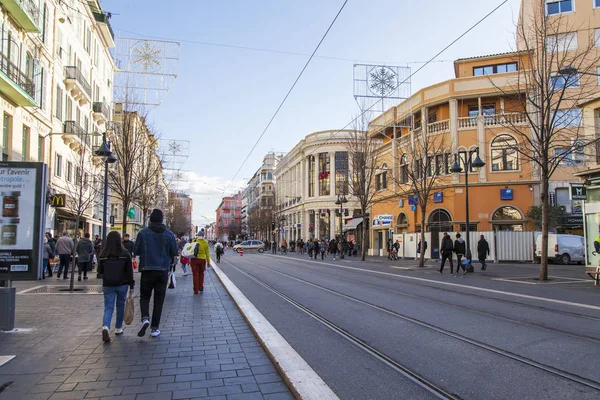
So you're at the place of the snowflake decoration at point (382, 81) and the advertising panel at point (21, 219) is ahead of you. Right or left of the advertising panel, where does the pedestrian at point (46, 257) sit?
right

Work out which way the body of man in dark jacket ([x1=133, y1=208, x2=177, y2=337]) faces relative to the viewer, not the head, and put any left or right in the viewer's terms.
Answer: facing away from the viewer

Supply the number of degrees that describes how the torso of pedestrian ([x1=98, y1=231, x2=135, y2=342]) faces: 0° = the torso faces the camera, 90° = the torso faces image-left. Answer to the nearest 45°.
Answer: approximately 180°

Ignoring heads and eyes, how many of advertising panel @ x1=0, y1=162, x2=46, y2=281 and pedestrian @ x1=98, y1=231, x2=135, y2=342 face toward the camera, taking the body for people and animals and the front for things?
1

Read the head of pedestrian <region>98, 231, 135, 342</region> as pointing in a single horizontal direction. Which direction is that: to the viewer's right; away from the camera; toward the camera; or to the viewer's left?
away from the camera

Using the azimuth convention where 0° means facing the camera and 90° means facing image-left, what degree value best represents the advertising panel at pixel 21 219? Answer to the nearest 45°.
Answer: approximately 0°
